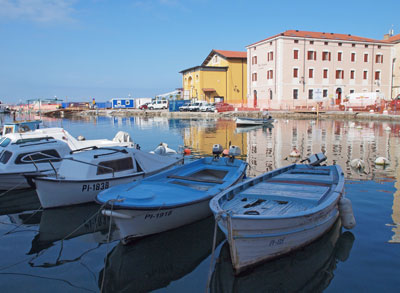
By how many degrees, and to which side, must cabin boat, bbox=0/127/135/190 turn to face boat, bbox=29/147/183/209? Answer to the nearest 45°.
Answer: approximately 90° to its left

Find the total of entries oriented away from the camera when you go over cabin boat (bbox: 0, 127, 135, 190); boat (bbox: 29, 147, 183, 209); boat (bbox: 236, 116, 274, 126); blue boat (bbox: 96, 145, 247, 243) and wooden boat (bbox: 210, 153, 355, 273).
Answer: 0

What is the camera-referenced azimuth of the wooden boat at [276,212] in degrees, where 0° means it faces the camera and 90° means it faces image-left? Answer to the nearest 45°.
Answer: approximately 45°

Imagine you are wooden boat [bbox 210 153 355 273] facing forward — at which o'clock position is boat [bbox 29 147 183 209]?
The boat is roughly at 2 o'clock from the wooden boat.

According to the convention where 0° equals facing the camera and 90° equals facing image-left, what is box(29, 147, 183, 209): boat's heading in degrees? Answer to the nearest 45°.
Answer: approximately 45°

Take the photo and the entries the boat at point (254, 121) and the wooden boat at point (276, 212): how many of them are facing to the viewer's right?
0

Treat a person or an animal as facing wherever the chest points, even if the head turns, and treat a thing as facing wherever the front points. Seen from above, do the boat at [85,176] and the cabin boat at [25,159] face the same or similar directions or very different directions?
same or similar directions

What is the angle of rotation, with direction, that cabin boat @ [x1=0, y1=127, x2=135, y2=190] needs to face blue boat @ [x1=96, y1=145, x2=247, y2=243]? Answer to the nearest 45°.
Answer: approximately 90° to its left

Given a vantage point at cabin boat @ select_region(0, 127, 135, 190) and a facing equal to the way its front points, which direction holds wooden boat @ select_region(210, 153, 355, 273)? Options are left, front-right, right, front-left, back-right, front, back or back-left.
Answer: left

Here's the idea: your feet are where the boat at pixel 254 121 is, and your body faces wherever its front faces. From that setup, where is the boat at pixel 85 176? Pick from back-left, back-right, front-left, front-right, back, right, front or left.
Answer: left

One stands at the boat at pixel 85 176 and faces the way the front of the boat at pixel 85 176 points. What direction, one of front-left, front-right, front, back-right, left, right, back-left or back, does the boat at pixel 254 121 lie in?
back

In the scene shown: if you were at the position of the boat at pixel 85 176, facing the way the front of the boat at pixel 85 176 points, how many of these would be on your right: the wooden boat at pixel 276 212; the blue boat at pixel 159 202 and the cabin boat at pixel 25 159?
1

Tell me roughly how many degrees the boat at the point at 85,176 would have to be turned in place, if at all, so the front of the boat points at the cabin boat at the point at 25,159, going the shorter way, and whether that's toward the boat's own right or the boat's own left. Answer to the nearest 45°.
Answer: approximately 90° to the boat's own right

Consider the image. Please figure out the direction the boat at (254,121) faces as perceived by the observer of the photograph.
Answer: facing to the left of the viewer

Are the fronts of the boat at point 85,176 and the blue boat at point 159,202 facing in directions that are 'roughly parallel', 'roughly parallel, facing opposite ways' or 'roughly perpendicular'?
roughly parallel

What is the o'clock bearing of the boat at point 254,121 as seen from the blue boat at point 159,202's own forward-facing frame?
The boat is roughly at 5 o'clock from the blue boat.
